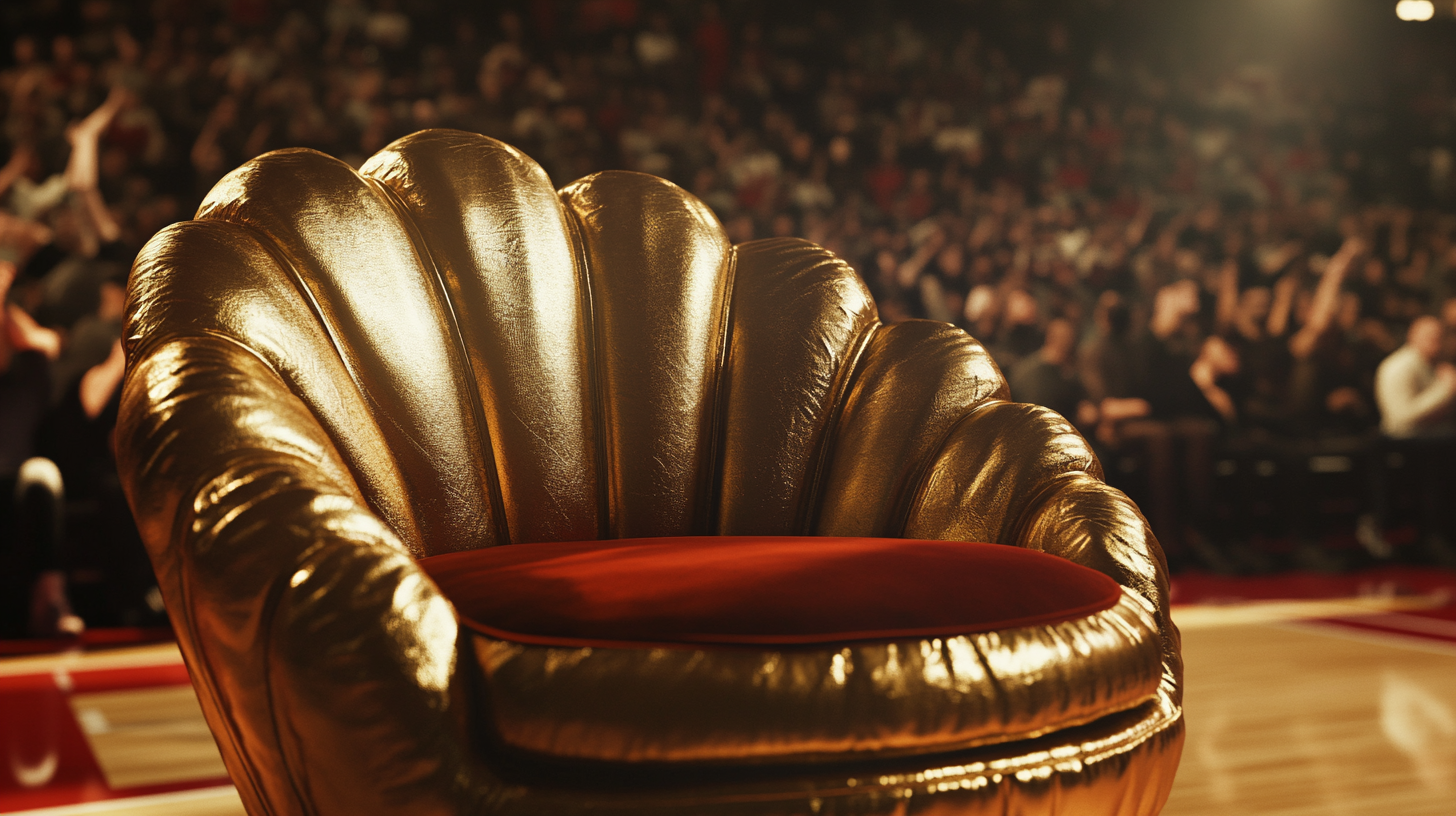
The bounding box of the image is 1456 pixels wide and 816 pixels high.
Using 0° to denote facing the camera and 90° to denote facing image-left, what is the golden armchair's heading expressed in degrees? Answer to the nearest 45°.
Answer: approximately 315°

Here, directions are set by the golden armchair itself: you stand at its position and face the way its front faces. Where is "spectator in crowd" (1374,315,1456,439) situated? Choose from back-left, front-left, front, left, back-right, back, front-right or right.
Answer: left
